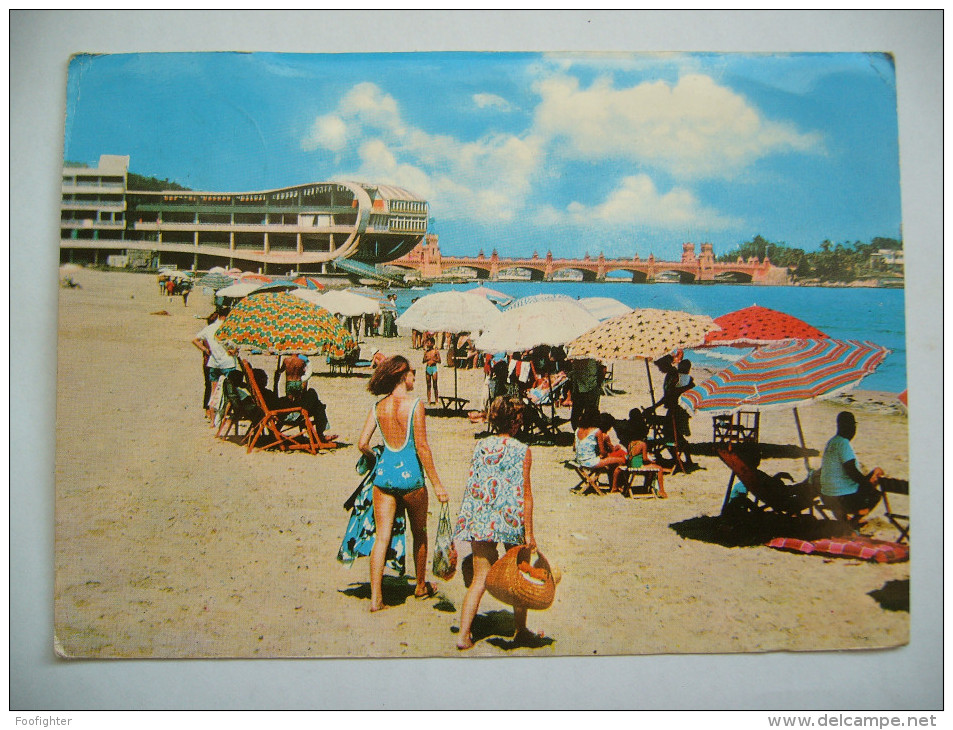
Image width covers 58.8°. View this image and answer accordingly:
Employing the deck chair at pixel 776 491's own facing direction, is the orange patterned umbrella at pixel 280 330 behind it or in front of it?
behind

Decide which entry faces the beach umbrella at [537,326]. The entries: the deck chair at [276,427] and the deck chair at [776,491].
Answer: the deck chair at [276,427]

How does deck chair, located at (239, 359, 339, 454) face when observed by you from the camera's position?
facing to the right of the viewer

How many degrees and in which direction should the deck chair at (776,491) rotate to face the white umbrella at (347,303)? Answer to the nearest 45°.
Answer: approximately 180°

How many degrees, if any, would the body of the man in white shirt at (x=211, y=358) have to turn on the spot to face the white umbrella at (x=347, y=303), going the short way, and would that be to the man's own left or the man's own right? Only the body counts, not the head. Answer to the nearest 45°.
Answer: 0° — they already face it

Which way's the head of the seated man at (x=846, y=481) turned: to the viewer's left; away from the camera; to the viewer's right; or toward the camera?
to the viewer's right

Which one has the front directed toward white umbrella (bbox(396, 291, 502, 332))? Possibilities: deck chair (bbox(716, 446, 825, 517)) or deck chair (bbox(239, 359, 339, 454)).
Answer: deck chair (bbox(239, 359, 339, 454))

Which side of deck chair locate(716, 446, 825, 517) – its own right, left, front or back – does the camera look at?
right
